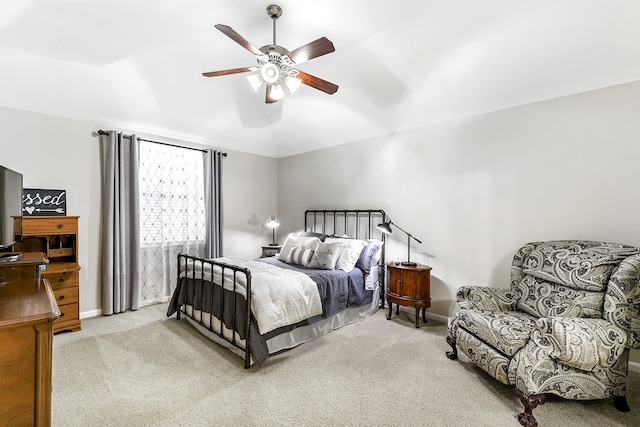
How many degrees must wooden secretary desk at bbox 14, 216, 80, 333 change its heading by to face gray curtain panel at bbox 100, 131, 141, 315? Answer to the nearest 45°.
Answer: approximately 90° to its left

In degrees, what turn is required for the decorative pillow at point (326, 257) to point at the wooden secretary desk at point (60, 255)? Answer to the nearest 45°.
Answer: approximately 45° to its right

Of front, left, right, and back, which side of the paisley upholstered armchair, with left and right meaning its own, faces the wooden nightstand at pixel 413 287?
right

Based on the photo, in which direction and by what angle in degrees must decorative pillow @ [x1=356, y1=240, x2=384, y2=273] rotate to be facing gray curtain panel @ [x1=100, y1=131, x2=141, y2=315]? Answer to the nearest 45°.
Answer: approximately 45° to its right

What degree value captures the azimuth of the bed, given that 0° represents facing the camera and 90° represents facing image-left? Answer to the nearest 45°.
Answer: approximately 45°

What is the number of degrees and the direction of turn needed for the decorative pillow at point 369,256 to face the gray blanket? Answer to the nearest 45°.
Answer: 0° — it already faces it

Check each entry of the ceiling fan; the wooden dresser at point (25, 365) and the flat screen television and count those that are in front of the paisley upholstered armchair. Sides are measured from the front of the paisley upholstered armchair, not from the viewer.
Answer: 3

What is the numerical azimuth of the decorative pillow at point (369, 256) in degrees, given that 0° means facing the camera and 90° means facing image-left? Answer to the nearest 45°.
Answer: approximately 45°

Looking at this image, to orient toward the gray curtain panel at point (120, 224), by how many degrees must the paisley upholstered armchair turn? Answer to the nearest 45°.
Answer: approximately 45° to its right
